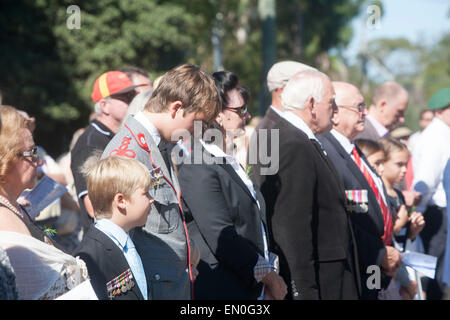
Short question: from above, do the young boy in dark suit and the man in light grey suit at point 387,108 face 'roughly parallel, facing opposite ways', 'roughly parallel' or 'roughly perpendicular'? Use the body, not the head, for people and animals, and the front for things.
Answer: roughly parallel

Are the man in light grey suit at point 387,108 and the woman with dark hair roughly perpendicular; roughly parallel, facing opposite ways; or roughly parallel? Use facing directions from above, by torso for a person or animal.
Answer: roughly parallel
